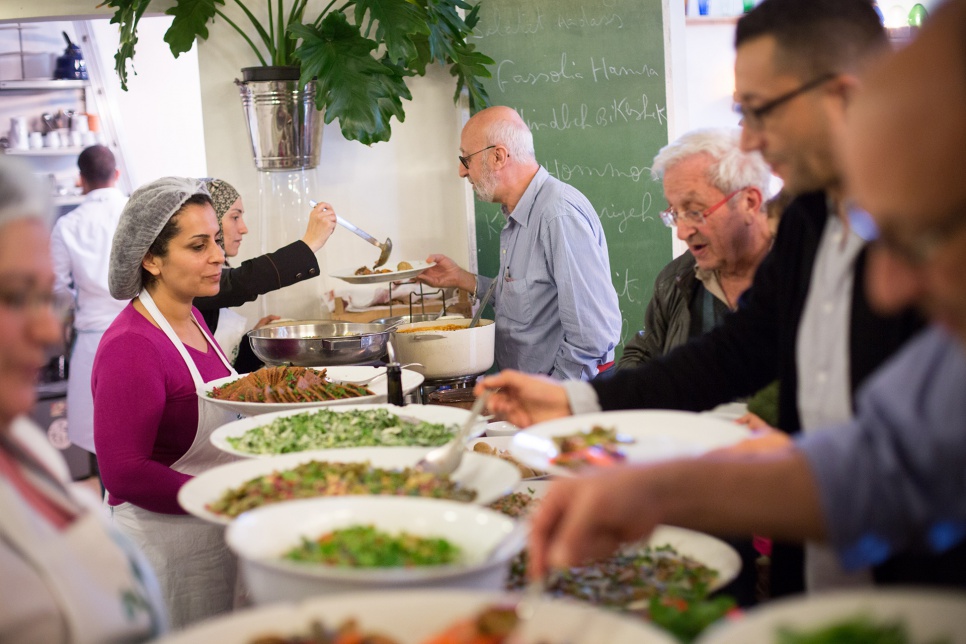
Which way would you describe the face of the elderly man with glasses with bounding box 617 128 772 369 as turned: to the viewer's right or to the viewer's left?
to the viewer's left

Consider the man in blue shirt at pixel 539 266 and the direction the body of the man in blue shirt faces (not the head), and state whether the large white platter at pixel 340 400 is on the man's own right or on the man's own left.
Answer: on the man's own left

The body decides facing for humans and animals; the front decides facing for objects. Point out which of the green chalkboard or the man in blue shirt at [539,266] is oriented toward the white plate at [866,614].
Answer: the green chalkboard

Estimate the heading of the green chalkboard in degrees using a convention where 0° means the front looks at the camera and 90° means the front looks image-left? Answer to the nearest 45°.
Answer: approximately 0°

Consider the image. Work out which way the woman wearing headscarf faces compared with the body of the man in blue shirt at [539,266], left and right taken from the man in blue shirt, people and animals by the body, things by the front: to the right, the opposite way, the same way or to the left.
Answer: the opposite way

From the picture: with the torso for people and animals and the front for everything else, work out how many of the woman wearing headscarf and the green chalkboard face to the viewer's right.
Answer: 1

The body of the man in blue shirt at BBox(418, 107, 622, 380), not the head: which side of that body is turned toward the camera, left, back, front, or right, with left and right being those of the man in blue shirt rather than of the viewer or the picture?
left

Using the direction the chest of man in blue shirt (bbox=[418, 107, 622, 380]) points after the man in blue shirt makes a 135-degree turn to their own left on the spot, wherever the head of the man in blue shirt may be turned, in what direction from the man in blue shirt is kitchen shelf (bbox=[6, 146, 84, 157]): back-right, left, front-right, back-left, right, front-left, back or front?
back

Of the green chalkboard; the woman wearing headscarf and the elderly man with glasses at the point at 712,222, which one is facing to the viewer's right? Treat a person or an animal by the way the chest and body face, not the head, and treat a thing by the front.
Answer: the woman wearing headscarf

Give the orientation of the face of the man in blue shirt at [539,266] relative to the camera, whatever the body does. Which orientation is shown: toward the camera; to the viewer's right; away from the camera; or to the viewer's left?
to the viewer's left

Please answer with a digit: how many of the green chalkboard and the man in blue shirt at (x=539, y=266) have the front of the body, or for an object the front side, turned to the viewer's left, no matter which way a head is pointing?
1

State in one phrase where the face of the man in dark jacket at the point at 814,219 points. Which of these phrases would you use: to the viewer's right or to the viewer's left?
to the viewer's left

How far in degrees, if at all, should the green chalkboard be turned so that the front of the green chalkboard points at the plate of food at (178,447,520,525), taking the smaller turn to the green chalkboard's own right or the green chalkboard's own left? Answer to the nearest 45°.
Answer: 0° — it already faces it

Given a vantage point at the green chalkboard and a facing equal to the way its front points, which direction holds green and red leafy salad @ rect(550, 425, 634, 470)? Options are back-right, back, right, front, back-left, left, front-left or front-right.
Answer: front

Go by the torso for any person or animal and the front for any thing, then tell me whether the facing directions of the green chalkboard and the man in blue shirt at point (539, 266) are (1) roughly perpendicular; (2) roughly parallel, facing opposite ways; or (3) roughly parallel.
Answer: roughly perpendicular

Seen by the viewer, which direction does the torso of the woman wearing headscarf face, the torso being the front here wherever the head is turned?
to the viewer's right

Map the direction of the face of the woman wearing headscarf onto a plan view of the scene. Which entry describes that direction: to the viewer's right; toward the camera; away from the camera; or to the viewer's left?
to the viewer's right

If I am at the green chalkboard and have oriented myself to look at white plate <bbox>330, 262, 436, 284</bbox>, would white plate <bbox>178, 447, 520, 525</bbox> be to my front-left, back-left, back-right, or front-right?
front-left
